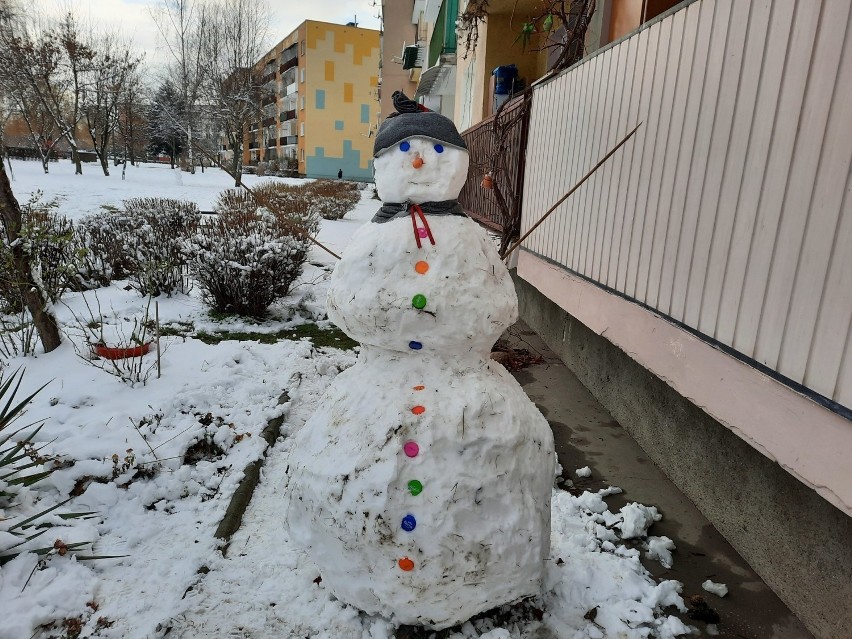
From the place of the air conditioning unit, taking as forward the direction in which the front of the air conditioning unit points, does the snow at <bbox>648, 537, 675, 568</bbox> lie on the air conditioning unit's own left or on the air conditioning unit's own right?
on the air conditioning unit's own left

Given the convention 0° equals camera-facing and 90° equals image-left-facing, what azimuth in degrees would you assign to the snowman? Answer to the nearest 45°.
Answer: approximately 0°

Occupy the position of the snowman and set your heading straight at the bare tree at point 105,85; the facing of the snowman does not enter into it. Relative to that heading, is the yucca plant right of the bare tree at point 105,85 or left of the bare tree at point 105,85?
left

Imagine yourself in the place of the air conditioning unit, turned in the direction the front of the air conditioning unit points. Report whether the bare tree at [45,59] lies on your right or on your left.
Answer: on your right

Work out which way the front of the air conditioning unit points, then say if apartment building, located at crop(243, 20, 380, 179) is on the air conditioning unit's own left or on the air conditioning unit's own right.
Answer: on the air conditioning unit's own right

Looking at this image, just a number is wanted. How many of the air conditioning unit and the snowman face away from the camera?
0

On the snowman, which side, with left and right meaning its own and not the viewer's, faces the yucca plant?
right

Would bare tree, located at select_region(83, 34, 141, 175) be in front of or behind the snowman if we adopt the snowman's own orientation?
behind

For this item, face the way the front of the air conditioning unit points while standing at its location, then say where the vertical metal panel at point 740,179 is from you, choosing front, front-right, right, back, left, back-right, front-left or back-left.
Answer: front-left

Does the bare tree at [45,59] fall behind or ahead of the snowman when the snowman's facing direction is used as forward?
behind
